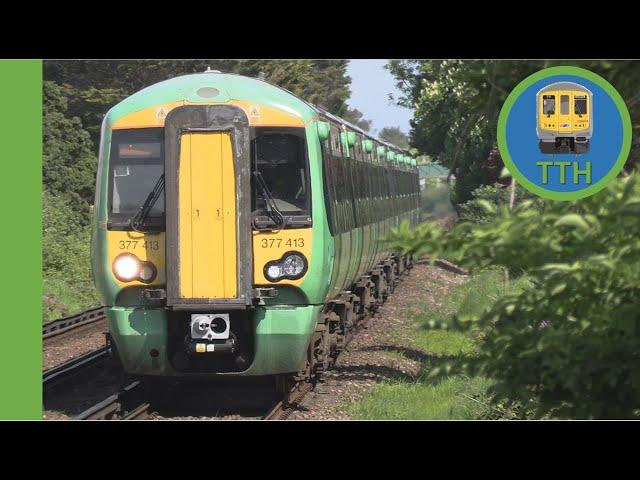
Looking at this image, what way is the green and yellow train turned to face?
toward the camera

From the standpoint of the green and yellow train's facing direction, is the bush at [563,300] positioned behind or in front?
in front

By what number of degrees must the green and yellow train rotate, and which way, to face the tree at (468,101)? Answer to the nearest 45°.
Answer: approximately 135° to its left

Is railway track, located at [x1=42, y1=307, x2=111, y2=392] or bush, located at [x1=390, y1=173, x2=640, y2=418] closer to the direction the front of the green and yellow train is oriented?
the bush
